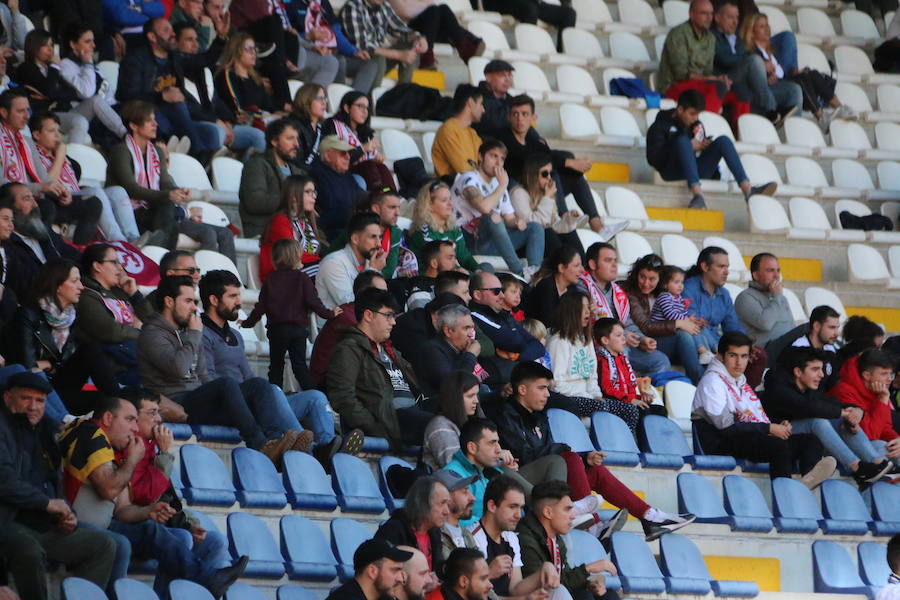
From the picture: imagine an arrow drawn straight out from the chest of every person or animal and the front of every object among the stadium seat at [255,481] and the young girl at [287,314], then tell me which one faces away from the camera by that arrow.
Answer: the young girl

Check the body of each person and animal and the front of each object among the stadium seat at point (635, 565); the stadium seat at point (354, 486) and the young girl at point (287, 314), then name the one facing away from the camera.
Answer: the young girl

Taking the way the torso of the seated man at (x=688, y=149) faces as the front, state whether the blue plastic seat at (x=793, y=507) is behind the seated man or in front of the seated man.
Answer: in front

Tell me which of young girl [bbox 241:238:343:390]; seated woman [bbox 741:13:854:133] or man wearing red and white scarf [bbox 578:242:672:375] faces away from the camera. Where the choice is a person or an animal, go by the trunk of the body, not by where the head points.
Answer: the young girl

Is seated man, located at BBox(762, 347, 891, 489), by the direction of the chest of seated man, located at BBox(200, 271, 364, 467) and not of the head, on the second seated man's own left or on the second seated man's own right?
on the second seated man's own left

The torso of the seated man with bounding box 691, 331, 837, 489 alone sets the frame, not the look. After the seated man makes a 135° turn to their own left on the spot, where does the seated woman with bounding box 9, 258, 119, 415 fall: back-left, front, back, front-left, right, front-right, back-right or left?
back-left

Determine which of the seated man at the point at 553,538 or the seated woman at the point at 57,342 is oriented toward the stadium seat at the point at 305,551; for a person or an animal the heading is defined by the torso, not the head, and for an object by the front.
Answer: the seated woman

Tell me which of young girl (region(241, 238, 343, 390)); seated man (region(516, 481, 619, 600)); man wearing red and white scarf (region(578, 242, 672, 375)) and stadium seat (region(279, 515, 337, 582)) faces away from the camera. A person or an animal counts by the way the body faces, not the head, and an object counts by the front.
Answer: the young girl

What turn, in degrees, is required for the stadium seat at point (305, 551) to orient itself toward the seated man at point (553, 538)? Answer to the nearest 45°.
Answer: approximately 45° to its left

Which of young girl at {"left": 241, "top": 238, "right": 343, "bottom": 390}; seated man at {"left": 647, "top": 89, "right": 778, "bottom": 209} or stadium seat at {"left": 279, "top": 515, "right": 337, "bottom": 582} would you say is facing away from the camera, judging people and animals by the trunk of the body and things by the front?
the young girl

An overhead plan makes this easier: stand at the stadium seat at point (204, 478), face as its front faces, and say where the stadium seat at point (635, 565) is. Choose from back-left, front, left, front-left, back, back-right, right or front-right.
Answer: front-left

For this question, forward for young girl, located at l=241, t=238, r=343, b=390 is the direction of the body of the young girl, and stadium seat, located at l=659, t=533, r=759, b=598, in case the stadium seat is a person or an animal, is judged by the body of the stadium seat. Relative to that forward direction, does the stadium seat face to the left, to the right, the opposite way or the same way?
the opposite way

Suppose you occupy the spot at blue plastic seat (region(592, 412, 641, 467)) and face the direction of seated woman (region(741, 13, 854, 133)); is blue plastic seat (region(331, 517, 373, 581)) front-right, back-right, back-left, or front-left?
back-left

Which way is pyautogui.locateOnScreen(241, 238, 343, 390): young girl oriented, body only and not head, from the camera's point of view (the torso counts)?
away from the camera

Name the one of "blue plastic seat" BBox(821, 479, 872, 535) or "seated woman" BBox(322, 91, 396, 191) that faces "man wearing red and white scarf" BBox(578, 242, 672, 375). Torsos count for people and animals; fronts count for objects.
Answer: the seated woman

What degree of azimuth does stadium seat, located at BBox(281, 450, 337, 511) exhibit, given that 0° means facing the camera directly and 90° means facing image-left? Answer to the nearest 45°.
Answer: approximately 315°

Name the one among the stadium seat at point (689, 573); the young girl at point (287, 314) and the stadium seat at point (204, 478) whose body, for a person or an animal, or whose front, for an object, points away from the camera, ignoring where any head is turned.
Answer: the young girl

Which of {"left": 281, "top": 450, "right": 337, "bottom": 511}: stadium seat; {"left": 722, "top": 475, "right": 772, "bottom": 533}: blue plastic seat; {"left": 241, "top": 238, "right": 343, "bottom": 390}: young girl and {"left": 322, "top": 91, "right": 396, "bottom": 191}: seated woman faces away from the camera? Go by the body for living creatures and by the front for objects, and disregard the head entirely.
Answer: the young girl
